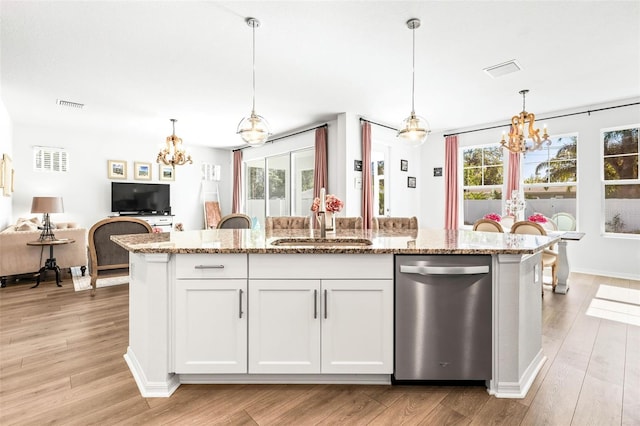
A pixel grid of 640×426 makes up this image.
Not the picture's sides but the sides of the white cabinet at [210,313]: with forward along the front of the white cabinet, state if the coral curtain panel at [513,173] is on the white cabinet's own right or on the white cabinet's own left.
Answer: on the white cabinet's own left

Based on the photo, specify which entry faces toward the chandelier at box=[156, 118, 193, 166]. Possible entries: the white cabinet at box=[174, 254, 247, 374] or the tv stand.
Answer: the tv stand

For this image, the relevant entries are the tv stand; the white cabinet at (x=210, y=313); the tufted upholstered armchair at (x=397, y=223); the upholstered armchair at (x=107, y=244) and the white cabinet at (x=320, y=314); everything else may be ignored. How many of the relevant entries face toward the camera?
4

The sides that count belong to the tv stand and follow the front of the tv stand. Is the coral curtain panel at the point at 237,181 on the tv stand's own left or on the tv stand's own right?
on the tv stand's own left

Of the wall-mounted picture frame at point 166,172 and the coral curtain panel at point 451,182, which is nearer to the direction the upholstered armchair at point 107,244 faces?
the wall-mounted picture frame

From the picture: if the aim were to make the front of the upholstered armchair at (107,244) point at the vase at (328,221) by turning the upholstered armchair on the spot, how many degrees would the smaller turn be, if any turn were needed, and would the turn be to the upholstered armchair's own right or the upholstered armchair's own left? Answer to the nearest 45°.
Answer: approximately 135° to the upholstered armchair's own right

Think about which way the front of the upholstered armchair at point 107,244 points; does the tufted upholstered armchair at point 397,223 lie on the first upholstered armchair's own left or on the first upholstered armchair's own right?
on the first upholstered armchair's own right

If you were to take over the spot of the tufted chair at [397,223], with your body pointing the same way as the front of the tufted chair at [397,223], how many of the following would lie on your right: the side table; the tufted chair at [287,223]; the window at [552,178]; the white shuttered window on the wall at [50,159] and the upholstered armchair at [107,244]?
4

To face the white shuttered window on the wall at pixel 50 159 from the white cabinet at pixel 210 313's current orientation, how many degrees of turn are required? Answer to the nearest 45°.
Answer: approximately 135° to its right
